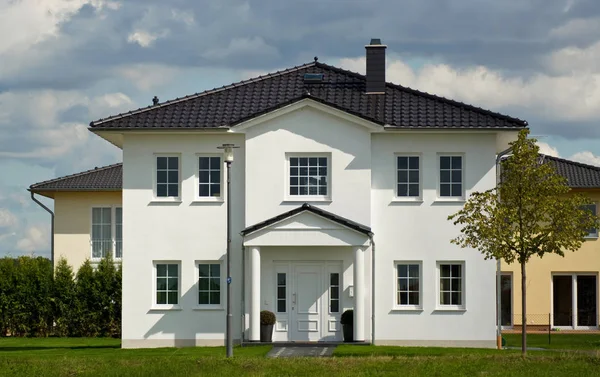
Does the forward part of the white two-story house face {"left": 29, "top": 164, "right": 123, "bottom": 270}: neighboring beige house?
no

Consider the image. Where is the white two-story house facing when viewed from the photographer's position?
facing the viewer

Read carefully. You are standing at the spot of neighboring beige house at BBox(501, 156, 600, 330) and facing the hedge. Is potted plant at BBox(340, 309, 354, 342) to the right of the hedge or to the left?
left

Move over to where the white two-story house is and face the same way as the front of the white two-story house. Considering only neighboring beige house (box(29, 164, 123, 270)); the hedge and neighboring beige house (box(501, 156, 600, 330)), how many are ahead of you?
0

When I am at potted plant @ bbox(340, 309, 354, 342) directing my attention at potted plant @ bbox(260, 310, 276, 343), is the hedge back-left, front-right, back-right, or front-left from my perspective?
front-right

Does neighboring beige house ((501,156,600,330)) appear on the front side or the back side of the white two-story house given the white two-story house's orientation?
on the back side

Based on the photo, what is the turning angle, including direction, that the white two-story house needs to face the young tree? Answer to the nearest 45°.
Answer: approximately 45° to its left

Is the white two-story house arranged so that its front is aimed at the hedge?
no

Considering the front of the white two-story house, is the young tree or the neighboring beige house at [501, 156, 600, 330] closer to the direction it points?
the young tree

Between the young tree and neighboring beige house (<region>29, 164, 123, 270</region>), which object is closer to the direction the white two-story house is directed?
the young tree

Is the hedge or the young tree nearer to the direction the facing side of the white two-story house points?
the young tree
